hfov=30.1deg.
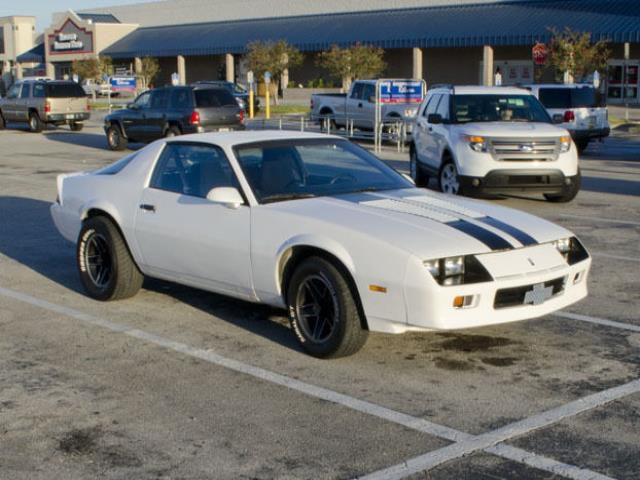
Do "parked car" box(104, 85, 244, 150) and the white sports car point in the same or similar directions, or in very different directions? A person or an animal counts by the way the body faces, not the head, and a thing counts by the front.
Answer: very different directions

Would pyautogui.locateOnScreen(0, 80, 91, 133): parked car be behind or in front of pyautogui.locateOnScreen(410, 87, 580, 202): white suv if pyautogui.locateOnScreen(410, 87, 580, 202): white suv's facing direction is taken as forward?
behind

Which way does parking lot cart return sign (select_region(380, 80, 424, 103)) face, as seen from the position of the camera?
facing the viewer

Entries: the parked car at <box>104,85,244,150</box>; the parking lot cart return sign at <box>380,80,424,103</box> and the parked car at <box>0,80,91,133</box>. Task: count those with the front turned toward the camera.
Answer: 1

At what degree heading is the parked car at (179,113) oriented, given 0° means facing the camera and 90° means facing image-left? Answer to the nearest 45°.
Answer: approximately 135°

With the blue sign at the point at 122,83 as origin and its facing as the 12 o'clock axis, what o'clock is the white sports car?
The white sports car is roughly at 12 o'clock from the blue sign.

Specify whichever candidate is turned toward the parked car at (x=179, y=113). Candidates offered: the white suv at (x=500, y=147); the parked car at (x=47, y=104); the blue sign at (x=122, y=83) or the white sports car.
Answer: the blue sign

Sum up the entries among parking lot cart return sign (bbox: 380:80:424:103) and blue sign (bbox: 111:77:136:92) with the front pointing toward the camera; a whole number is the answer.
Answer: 2

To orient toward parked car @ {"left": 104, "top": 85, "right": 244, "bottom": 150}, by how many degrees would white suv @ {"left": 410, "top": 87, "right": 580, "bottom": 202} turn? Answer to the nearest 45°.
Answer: approximately 180°

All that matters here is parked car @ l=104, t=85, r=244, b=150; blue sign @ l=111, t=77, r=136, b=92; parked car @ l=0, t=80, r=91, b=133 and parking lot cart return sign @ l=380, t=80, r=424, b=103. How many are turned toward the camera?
2

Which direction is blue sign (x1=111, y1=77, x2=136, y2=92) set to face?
toward the camera
